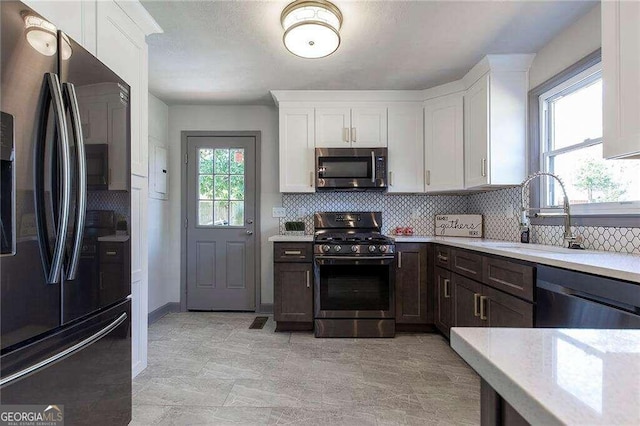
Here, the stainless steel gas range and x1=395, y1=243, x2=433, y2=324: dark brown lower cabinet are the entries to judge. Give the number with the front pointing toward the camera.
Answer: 2

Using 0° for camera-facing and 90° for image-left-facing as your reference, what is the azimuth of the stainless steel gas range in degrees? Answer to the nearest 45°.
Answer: approximately 0°

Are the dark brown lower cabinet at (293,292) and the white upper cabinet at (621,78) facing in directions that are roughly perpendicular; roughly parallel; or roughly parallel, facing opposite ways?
roughly perpendicular

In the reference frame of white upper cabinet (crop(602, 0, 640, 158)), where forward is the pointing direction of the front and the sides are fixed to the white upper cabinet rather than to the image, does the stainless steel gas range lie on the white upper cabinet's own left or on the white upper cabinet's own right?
on the white upper cabinet's own right

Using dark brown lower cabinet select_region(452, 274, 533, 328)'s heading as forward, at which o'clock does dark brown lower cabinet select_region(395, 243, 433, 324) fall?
dark brown lower cabinet select_region(395, 243, 433, 324) is roughly at 3 o'clock from dark brown lower cabinet select_region(452, 274, 533, 328).
